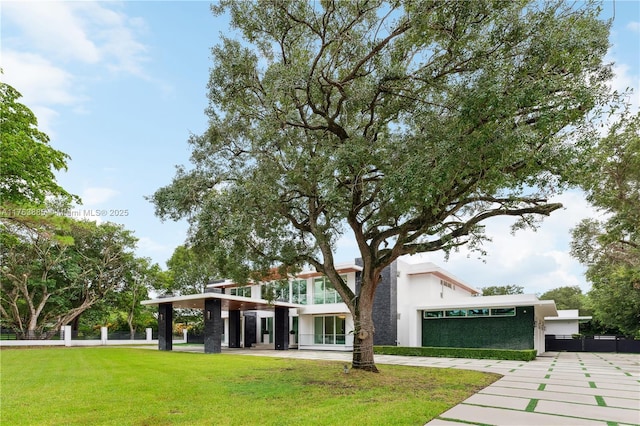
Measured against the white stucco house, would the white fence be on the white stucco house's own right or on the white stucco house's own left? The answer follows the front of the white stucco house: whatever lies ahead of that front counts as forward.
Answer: on the white stucco house's own right

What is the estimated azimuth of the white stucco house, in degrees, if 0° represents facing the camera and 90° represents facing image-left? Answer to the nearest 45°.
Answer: approximately 45°
